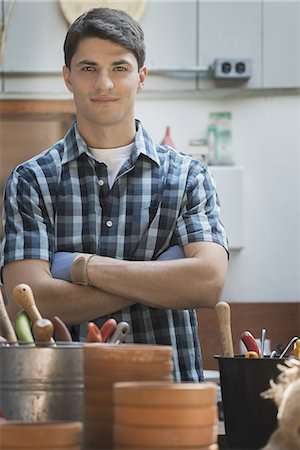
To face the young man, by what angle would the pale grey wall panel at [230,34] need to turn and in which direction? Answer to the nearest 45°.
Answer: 0° — it already faces them

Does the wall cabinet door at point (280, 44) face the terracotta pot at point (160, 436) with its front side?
yes

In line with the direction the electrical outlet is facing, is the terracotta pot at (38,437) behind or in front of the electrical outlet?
in front

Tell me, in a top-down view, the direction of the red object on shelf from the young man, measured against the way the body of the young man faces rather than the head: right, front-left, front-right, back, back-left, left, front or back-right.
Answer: back

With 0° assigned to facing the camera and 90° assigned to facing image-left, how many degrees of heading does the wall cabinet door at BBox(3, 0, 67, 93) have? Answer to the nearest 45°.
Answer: approximately 0°

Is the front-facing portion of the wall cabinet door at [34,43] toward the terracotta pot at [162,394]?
yes

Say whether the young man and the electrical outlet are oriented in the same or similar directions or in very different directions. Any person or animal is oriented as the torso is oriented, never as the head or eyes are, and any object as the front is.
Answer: same or similar directions

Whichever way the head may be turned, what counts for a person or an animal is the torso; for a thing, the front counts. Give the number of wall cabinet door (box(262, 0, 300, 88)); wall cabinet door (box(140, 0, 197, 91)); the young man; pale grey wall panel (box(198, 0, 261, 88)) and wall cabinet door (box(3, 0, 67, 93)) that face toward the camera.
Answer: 5

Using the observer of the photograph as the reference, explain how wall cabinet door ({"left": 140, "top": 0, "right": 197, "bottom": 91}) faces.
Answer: facing the viewer

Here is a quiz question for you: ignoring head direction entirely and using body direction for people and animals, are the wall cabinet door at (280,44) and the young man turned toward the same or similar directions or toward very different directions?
same or similar directions

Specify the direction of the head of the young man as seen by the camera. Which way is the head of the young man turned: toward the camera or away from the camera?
toward the camera

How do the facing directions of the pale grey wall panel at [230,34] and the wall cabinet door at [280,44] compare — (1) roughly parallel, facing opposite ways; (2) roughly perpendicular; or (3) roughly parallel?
roughly parallel

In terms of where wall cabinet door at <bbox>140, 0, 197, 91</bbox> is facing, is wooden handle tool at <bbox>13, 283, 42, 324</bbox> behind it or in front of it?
in front

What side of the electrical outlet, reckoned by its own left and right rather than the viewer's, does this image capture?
front

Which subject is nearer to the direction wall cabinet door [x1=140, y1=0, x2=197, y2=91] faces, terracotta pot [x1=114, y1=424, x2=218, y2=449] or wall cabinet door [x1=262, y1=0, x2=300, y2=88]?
the terracotta pot
